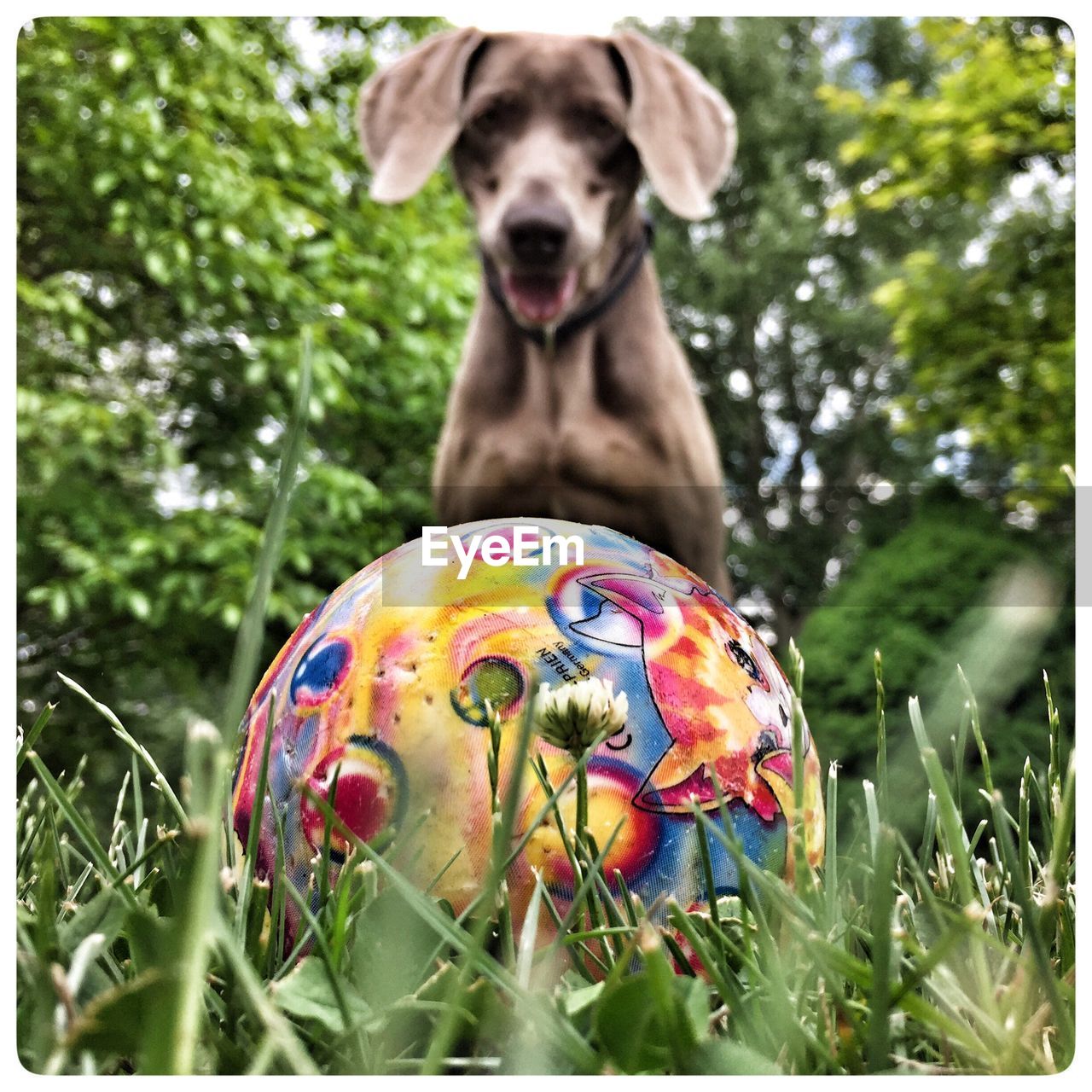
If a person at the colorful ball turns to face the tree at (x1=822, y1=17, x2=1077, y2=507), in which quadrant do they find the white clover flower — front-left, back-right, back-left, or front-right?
back-right

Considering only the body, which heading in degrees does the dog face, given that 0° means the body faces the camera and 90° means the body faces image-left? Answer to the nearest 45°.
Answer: approximately 0°

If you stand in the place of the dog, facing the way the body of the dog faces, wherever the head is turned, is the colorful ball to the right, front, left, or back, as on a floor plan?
front

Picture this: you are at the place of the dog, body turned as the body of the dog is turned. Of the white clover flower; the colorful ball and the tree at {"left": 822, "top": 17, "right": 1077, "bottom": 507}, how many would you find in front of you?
2

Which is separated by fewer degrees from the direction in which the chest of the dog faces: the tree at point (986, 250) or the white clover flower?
the white clover flower

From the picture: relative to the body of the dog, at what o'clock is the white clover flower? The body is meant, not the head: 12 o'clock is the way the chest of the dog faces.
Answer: The white clover flower is roughly at 12 o'clock from the dog.
